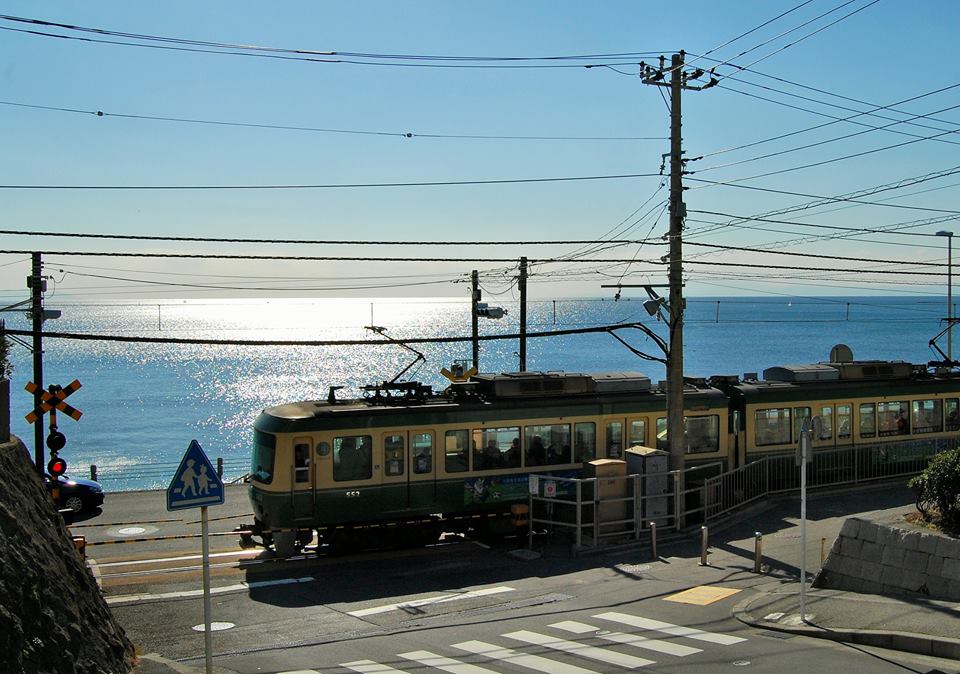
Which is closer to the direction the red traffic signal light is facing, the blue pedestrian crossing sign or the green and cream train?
the blue pedestrian crossing sign

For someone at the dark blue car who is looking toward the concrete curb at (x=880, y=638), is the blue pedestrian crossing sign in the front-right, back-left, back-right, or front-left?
front-right

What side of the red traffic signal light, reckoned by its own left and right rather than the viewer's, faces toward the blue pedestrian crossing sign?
front

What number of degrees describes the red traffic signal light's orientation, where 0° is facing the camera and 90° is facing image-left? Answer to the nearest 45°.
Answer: approximately 0°

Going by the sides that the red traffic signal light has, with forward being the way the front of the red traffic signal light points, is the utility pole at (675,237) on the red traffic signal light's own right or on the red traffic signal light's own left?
on the red traffic signal light's own left

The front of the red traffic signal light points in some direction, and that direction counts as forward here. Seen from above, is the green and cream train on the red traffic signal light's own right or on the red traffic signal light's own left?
on the red traffic signal light's own left

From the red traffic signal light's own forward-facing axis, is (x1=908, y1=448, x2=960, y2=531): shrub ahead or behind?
ahead

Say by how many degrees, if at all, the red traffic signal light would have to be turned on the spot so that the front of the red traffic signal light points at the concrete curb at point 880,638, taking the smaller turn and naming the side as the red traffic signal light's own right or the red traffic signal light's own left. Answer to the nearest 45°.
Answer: approximately 45° to the red traffic signal light's own left

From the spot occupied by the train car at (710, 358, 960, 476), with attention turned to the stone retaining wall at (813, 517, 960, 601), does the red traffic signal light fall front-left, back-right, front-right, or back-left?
front-right

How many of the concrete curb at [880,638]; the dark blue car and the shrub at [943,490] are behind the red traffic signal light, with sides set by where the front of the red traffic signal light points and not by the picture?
1

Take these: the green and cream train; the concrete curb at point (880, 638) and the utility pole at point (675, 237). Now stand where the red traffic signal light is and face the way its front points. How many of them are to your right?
0

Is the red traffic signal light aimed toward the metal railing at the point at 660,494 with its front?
no
